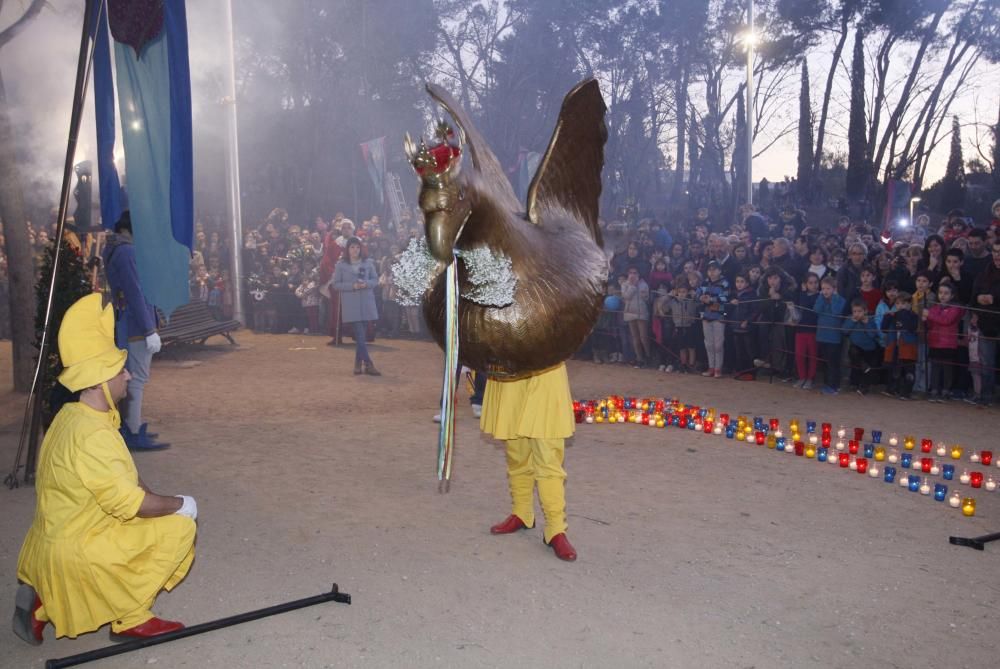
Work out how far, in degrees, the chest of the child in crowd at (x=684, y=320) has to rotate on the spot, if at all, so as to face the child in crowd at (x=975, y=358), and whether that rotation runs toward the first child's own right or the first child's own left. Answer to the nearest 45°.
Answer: approximately 45° to the first child's own left

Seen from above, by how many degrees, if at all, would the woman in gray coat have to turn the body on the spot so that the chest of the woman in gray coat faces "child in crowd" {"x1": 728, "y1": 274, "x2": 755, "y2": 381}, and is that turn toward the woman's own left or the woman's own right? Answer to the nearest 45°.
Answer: approximately 45° to the woman's own left

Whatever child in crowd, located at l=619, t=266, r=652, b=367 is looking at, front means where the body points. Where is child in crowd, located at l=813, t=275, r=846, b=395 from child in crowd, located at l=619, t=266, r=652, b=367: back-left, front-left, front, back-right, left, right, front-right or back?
front-left

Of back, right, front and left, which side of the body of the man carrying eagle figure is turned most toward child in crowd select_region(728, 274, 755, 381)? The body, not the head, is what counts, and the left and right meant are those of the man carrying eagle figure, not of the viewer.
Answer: back

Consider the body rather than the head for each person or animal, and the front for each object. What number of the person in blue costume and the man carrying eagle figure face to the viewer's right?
1

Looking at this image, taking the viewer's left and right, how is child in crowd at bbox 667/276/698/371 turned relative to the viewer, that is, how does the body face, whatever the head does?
facing the viewer

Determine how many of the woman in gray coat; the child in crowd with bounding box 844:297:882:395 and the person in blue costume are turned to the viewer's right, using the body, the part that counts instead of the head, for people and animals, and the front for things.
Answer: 1

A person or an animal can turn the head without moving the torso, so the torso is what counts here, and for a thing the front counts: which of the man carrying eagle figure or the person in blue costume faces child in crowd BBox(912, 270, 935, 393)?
the person in blue costume

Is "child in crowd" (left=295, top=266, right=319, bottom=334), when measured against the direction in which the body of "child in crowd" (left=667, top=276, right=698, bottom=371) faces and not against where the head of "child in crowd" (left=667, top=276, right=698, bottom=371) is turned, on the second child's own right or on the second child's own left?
on the second child's own right

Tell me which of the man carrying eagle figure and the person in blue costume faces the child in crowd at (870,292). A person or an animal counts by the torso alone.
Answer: the person in blue costume

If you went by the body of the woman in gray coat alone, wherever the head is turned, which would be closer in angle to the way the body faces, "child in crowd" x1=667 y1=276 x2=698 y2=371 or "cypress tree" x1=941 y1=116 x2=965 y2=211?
the child in crowd

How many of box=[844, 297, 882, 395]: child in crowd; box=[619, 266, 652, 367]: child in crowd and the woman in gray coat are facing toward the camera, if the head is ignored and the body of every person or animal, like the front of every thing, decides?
3

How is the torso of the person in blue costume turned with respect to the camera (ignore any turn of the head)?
to the viewer's right

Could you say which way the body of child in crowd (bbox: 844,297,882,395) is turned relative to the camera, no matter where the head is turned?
toward the camera

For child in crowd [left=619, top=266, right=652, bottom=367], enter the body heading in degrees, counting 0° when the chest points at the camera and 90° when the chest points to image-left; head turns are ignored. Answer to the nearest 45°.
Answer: approximately 0°

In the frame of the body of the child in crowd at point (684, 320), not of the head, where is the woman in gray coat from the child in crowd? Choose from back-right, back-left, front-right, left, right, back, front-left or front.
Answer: right
